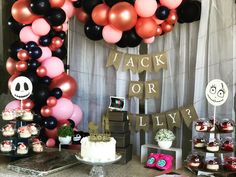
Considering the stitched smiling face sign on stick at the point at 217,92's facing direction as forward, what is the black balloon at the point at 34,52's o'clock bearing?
The black balloon is roughly at 3 o'clock from the stitched smiling face sign on stick.

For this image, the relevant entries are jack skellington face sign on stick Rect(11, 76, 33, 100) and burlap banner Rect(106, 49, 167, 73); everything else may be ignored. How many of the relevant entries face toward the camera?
2

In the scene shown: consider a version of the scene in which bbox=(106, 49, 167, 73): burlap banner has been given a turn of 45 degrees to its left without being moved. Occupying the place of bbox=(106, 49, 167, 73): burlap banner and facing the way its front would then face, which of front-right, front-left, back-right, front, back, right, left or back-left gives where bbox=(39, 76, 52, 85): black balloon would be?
back-right

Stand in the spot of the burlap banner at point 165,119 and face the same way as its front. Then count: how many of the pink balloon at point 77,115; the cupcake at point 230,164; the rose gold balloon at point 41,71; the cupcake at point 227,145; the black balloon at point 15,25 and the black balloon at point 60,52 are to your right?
4

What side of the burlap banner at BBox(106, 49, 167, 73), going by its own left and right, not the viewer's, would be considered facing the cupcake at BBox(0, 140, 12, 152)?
right

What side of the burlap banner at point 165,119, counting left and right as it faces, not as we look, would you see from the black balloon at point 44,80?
right

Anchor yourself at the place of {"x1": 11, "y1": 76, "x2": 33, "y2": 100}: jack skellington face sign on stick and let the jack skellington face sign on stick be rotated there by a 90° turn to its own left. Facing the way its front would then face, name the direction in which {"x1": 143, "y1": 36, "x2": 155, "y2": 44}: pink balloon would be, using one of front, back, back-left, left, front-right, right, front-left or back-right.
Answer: front

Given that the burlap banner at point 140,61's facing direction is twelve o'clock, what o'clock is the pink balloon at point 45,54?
The pink balloon is roughly at 3 o'clock from the burlap banner.

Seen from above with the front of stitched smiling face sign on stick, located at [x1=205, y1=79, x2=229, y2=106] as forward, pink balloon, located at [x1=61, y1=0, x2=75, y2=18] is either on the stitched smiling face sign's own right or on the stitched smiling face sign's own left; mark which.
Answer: on the stitched smiling face sign's own right

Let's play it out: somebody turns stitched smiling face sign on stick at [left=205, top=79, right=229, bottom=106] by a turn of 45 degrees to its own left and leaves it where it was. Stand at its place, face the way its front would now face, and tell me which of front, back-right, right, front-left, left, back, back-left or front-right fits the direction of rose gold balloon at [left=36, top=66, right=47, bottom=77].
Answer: back-right

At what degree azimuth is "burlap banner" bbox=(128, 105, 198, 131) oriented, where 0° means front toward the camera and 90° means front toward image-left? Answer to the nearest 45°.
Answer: approximately 0°
